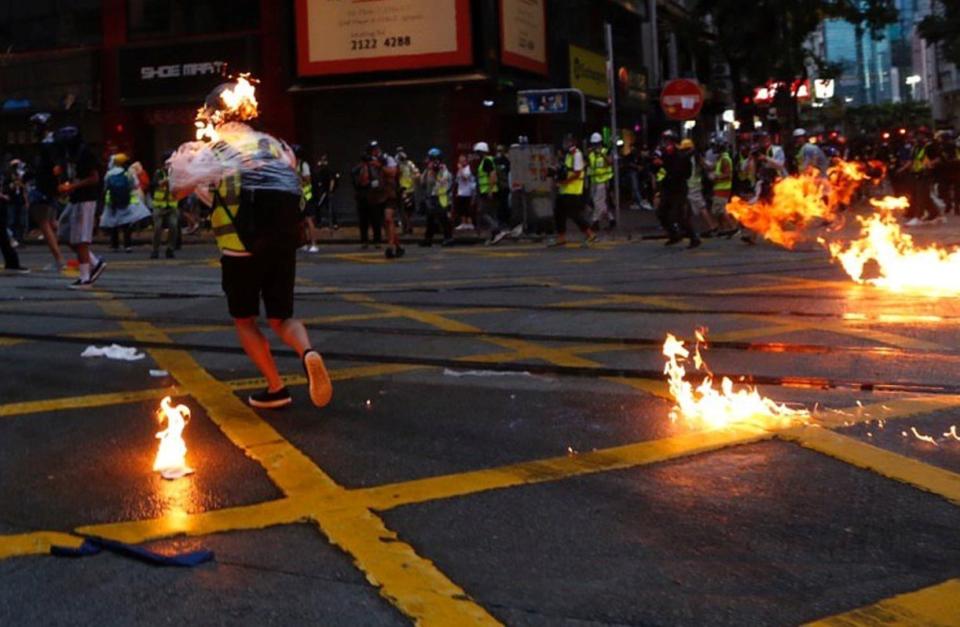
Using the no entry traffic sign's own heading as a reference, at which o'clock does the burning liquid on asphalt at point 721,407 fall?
The burning liquid on asphalt is roughly at 12 o'clock from the no entry traffic sign.

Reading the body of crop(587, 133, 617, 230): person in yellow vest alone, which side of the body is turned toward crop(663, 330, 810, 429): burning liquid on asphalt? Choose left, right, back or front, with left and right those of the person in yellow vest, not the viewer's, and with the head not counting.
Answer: front

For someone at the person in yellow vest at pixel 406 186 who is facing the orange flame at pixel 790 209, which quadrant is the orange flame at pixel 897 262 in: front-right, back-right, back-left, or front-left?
front-right

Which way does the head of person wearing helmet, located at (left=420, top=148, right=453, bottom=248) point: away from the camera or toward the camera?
toward the camera

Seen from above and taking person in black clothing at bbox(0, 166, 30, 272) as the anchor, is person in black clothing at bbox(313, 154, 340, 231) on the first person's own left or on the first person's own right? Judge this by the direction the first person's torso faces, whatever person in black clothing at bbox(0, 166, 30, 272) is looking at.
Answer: on the first person's own left

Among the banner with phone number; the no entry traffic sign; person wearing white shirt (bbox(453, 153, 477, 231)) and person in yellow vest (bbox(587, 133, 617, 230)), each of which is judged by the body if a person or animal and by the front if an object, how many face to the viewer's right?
0

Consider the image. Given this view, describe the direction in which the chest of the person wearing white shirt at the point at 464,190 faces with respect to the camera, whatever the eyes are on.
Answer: toward the camera

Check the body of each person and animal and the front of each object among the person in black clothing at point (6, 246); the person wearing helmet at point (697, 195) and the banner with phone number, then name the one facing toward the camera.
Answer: the banner with phone number

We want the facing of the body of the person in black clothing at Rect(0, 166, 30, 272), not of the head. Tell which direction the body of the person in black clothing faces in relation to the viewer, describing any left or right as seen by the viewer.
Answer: facing to the right of the viewer

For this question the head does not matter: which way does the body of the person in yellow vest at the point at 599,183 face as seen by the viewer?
toward the camera
